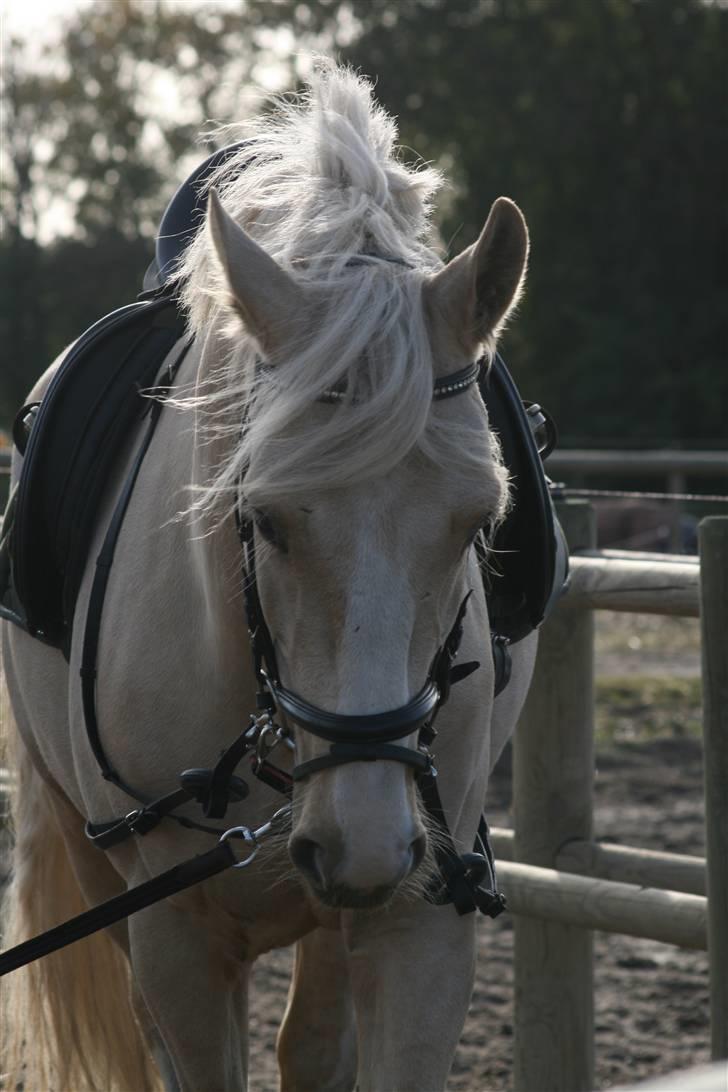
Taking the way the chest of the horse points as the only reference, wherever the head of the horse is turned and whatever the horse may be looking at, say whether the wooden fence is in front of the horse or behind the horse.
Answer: behind

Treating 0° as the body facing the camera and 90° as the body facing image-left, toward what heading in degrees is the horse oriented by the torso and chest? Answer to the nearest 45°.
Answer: approximately 0°
